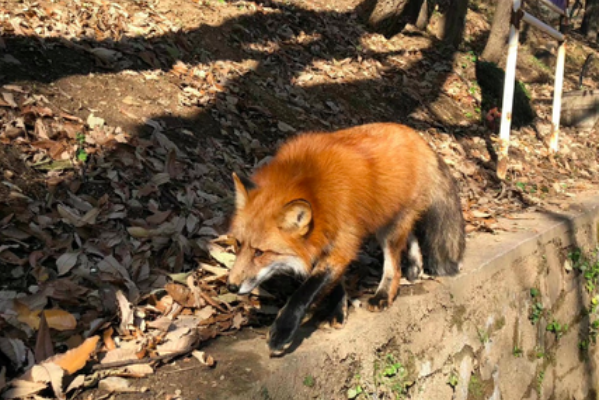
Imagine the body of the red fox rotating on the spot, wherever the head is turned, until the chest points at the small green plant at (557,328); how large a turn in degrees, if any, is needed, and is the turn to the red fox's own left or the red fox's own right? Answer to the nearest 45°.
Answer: approximately 180°

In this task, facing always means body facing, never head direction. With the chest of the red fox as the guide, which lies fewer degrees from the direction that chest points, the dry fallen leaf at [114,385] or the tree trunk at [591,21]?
the dry fallen leaf

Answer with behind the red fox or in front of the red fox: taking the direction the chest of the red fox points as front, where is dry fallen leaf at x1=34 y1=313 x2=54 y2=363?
in front

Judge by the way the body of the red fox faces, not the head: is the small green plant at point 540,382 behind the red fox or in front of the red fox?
behind

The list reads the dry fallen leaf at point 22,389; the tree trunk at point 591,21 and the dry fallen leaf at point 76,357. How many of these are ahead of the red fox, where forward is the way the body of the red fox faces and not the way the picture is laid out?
2

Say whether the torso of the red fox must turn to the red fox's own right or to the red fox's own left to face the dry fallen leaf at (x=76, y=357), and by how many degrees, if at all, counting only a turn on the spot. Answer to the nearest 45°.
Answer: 0° — it already faces it

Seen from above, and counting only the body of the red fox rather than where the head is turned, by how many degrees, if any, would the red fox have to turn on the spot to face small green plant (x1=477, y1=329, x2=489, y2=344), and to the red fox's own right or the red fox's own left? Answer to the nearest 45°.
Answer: approximately 180°

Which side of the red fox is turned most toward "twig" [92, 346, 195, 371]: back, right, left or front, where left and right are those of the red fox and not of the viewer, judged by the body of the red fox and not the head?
front

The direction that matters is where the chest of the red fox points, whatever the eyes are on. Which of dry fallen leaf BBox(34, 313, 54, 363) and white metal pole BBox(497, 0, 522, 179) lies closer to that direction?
the dry fallen leaf

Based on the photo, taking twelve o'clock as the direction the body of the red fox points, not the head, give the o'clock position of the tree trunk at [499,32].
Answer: The tree trunk is roughly at 5 o'clock from the red fox.

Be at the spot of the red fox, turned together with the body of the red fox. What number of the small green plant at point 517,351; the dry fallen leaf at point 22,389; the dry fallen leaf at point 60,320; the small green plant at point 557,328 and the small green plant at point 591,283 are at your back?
3

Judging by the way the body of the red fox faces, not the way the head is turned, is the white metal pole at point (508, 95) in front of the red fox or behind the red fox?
behind

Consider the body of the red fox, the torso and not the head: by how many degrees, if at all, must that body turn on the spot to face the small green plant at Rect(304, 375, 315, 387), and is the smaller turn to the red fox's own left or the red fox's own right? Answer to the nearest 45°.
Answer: approximately 45° to the red fox's own left

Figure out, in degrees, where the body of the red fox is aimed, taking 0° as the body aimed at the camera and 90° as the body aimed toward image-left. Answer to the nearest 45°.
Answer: approximately 45°

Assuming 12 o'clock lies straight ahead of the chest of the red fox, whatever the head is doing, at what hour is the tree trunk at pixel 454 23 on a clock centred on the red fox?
The tree trunk is roughly at 5 o'clock from the red fox.
